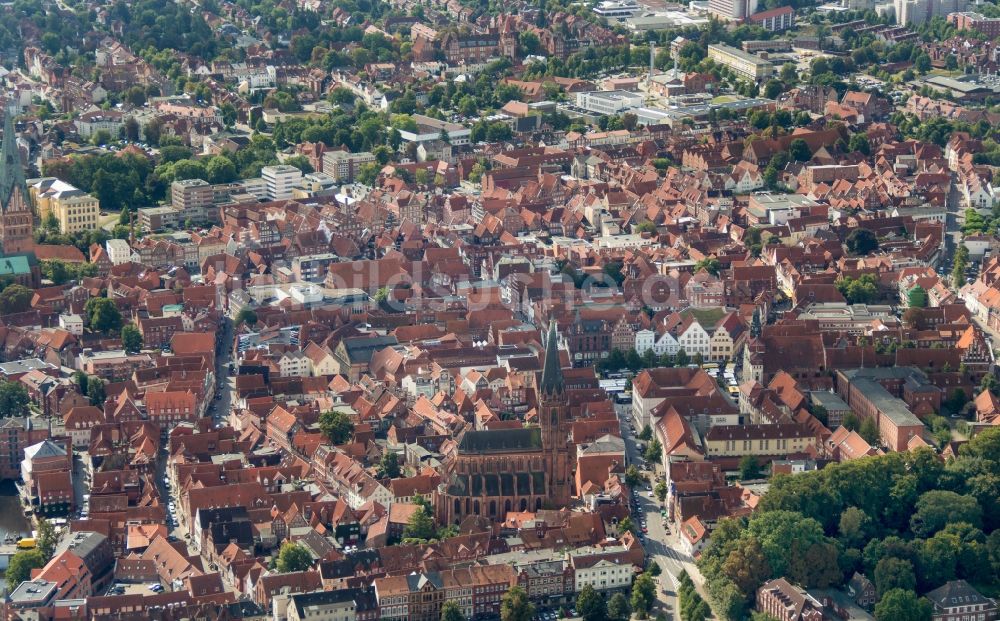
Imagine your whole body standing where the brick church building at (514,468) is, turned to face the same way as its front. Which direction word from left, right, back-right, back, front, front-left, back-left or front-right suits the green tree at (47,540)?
back

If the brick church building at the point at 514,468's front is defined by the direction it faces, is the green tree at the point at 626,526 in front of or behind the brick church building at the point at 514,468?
in front

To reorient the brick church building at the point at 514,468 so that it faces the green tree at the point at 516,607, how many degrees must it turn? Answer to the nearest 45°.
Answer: approximately 90° to its right

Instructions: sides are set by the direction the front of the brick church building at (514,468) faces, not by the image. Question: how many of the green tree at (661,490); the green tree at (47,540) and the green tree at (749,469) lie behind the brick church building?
1

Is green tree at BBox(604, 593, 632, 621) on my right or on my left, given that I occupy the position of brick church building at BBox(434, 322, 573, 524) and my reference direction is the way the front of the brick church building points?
on my right

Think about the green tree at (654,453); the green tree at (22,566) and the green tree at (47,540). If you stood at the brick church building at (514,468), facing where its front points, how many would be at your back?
2

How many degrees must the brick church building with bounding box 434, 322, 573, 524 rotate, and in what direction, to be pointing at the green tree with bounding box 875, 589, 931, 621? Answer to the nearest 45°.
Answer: approximately 45° to its right

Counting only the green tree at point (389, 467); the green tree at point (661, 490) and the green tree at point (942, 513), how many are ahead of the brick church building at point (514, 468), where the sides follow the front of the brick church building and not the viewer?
2

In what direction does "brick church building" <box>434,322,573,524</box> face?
to the viewer's right

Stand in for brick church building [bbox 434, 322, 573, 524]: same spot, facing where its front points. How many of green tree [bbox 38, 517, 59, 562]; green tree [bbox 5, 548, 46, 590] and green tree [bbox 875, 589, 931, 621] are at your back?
2

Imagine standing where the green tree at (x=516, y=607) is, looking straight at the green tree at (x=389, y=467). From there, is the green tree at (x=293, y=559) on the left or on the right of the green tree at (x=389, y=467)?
left

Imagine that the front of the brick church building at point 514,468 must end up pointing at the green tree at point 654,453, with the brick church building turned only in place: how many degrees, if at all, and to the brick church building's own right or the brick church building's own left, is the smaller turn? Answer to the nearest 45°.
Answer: approximately 45° to the brick church building's own left

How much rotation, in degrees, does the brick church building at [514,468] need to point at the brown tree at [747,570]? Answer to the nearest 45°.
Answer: approximately 45° to its right
